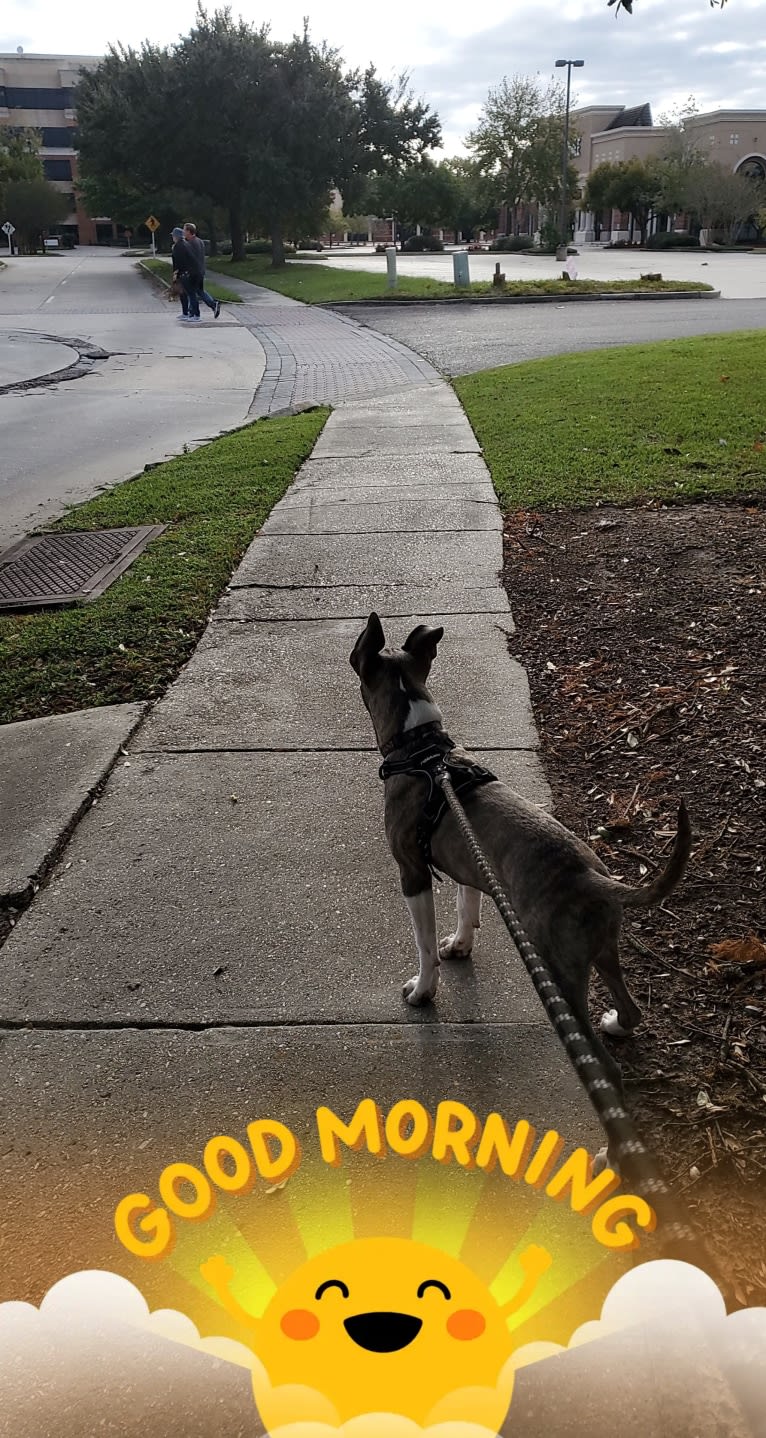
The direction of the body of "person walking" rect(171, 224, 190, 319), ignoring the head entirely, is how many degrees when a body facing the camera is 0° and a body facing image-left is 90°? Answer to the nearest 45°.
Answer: approximately 90°

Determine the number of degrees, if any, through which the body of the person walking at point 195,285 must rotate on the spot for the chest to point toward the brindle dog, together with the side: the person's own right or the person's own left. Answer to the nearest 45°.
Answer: approximately 90° to the person's own left

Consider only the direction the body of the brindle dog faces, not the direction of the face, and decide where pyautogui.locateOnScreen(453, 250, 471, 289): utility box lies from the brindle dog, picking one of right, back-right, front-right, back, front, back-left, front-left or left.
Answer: front-right

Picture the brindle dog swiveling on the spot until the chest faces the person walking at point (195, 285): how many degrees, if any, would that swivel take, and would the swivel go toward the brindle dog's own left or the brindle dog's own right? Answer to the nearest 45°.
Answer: approximately 45° to the brindle dog's own right

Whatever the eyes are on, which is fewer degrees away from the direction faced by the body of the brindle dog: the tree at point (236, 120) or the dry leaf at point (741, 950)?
the tree

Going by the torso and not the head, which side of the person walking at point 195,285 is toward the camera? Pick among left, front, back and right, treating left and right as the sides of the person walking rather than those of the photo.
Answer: left

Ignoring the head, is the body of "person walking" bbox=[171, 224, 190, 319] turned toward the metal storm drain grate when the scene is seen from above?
no

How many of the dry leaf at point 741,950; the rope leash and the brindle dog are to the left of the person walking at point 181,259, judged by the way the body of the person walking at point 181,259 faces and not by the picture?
3

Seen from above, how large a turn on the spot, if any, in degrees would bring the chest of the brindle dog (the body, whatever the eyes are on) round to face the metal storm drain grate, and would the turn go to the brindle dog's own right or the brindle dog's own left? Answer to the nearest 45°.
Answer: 0° — it already faces it

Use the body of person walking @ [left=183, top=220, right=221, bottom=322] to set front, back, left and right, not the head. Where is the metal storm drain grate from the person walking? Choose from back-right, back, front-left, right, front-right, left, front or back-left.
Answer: left

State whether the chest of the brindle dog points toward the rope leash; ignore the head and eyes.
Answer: no

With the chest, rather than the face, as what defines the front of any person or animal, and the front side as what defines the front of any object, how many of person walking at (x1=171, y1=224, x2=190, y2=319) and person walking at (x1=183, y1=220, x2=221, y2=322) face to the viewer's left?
2

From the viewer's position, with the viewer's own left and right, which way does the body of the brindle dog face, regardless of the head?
facing away from the viewer and to the left of the viewer
